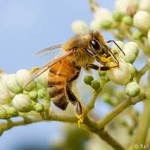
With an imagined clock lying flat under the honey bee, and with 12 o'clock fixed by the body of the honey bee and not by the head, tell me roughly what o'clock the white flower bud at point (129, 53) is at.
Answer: The white flower bud is roughly at 12 o'clock from the honey bee.

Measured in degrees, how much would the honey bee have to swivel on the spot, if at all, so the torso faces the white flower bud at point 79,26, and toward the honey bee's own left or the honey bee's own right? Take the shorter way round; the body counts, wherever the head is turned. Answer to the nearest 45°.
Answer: approximately 90° to the honey bee's own left

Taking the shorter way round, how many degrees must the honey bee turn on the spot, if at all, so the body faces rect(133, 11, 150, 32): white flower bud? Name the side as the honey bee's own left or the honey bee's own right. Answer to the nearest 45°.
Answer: approximately 45° to the honey bee's own left

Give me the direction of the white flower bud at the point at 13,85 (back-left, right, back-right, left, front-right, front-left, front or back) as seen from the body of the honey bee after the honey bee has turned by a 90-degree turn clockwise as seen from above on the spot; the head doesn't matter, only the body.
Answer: right

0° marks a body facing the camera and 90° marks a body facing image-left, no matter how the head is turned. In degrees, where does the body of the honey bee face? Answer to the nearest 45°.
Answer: approximately 270°

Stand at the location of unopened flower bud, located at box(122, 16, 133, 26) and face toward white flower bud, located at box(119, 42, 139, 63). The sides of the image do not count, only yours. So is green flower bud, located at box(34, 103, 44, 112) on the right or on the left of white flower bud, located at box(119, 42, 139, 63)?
right
